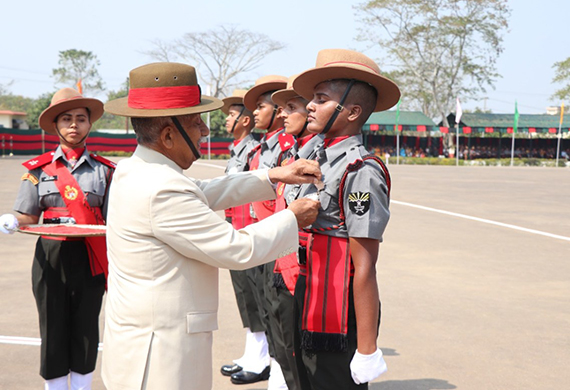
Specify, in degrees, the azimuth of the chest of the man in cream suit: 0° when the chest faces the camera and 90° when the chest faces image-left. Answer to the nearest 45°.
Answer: approximately 225°

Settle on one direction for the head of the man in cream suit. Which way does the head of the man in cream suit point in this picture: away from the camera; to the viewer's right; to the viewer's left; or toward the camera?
to the viewer's right
